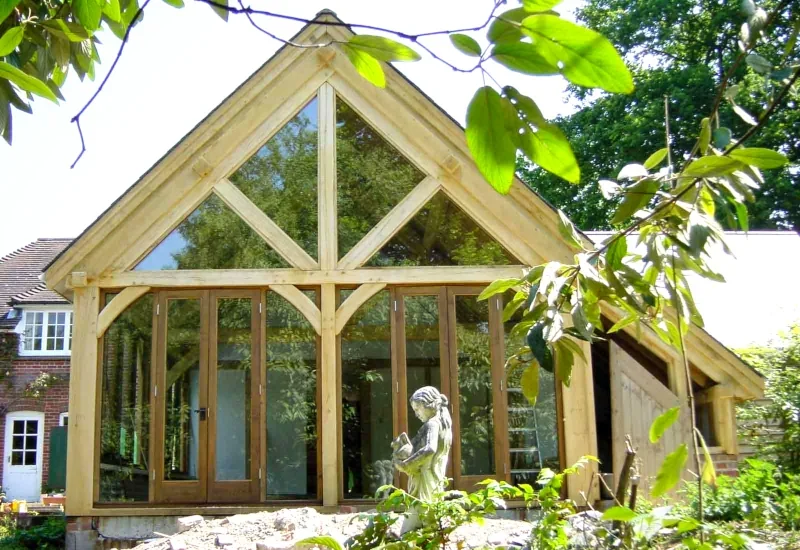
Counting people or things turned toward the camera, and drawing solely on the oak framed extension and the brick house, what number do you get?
2

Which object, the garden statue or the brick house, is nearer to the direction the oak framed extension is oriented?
the garden statue

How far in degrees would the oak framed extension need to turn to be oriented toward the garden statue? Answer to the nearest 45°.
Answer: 0° — it already faces it

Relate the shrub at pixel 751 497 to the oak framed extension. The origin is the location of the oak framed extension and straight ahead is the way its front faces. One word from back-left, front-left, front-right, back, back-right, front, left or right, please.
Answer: front-left

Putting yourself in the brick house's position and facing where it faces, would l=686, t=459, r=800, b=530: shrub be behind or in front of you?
in front

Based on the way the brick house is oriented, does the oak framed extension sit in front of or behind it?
in front

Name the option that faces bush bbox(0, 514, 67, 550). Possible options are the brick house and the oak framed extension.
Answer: the brick house

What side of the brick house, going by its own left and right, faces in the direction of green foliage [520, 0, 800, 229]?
left

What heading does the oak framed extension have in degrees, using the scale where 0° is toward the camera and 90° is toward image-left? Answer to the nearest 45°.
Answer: approximately 0°

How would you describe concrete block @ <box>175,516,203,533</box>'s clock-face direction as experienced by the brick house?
The concrete block is roughly at 12 o'clock from the brick house.

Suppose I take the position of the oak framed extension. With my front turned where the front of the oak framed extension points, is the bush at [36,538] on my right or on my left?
on my right

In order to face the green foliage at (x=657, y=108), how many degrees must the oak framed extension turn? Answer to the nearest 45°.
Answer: approximately 135° to its left

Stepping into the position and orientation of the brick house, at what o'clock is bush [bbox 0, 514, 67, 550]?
The bush is roughly at 12 o'clock from the brick house.

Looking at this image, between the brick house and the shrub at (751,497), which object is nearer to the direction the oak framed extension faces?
the shrub

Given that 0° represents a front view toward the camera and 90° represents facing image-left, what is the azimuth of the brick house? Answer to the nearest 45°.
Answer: approximately 0°
